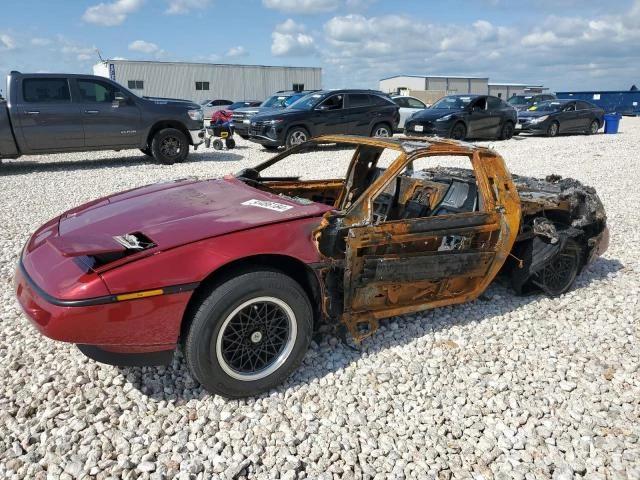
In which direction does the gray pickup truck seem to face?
to the viewer's right

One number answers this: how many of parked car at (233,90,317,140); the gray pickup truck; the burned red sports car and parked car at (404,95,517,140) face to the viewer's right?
1

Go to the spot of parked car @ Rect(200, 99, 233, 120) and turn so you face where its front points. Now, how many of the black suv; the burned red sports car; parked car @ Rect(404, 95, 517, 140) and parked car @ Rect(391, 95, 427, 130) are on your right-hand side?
0

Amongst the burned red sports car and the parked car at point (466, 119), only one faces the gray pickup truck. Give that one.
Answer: the parked car

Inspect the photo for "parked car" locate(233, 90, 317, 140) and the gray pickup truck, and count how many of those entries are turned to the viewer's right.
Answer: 1

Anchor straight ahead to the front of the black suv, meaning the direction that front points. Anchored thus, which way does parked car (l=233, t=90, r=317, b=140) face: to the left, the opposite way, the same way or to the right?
the same way

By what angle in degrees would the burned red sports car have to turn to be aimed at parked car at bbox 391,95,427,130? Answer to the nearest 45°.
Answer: approximately 135° to its right

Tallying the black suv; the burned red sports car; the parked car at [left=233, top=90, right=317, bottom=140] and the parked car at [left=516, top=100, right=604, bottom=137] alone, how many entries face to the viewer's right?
0

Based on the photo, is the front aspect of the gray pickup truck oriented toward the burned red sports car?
no

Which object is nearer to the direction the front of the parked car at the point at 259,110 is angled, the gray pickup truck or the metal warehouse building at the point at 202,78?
the gray pickup truck

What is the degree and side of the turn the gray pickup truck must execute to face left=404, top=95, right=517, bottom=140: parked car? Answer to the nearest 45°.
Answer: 0° — it already faces it

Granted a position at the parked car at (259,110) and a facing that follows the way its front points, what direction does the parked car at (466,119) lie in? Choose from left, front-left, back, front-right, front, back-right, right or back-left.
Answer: back-left

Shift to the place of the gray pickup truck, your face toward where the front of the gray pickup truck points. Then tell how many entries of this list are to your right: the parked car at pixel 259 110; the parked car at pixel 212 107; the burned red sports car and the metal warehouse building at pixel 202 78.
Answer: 1

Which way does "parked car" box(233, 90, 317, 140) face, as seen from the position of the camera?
facing the viewer and to the left of the viewer

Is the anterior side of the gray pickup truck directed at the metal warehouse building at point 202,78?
no
